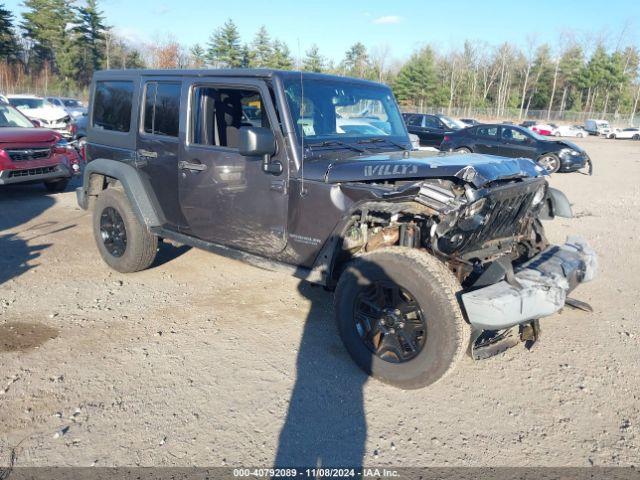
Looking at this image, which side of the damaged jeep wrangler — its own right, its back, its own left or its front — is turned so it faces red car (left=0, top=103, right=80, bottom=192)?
back

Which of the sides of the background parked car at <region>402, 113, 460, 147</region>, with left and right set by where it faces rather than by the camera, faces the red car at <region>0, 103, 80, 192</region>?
right

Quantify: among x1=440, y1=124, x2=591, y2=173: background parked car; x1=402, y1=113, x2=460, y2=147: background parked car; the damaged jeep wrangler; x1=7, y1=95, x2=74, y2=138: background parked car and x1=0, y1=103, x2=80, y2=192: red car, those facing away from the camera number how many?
0

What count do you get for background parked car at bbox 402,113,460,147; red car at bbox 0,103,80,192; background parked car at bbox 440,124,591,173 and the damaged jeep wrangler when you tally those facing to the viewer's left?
0

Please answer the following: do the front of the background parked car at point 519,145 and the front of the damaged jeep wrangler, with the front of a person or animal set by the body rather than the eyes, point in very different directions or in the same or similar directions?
same or similar directions

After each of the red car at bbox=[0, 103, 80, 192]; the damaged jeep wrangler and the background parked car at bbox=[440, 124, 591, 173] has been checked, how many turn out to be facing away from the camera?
0

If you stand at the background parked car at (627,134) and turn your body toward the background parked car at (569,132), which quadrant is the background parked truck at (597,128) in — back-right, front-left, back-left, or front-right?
front-right

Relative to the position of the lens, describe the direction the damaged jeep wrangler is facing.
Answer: facing the viewer and to the right of the viewer

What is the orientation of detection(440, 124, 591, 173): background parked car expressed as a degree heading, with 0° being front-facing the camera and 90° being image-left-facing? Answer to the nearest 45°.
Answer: approximately 315°

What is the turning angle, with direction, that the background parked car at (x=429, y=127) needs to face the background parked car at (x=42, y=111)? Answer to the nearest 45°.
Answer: approximately 135° to its right

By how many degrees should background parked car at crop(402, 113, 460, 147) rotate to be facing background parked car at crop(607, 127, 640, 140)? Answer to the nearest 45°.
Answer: approximately 90° to its left

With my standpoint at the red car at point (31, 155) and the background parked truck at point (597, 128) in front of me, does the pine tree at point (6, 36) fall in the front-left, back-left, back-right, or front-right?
front-left
